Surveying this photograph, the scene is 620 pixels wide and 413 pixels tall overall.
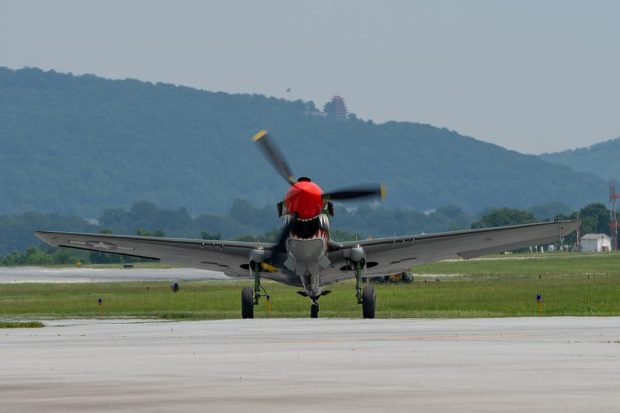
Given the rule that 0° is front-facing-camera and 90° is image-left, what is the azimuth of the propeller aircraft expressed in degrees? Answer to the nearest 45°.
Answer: approximately 0°
